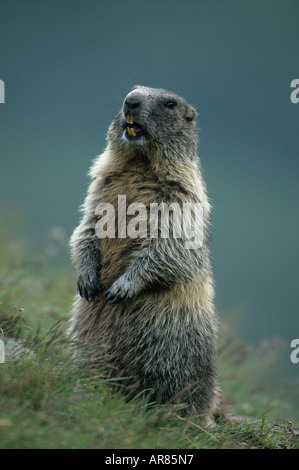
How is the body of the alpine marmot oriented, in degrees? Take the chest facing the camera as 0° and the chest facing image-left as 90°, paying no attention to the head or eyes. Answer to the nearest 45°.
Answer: approximately 45°
